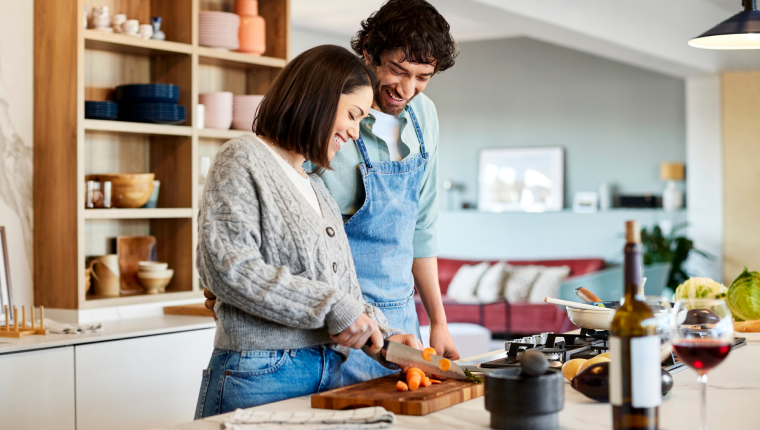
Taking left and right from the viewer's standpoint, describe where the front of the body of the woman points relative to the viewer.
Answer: facing the viewer and to the right of the viewer

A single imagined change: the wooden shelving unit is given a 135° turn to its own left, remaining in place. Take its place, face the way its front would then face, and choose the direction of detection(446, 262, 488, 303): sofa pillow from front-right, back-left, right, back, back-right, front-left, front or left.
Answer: front-right

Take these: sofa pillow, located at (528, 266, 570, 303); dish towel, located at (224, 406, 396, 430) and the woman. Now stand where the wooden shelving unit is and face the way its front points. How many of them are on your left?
1

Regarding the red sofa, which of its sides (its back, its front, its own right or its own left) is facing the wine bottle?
front

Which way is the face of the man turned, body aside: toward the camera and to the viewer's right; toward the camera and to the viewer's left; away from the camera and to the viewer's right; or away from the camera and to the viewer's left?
toward the camera and to the viewer's left

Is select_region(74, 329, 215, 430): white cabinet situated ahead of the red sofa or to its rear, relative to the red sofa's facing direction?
ahead

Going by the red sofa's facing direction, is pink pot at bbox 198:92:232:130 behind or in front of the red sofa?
in front

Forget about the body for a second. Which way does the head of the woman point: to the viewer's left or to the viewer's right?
to the viewer's right

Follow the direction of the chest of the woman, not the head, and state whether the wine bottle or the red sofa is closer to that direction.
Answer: the wine bottle

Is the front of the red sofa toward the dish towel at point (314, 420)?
yes

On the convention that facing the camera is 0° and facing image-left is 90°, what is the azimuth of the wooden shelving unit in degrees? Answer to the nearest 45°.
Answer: approximately 315°
